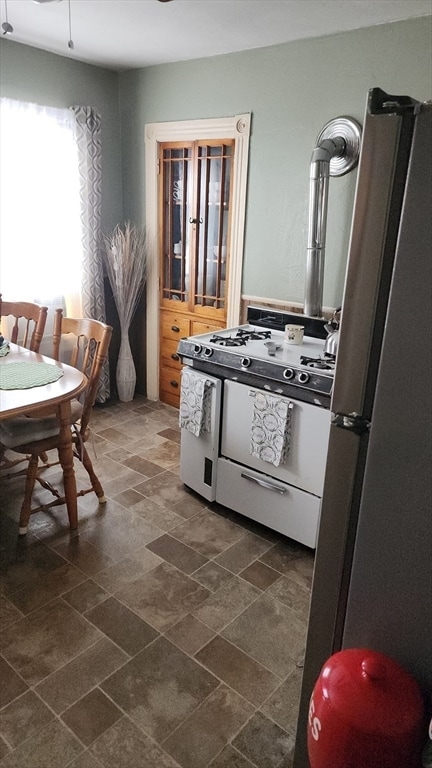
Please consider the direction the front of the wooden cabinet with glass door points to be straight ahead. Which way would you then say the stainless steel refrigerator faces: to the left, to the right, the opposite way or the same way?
to the right

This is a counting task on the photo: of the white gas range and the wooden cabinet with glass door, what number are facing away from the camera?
0

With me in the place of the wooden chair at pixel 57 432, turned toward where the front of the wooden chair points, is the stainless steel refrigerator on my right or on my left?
on my left

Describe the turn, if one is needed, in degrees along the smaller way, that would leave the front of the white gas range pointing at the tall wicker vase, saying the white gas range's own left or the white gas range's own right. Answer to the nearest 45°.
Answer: approximately 90° to the white gas range's own right

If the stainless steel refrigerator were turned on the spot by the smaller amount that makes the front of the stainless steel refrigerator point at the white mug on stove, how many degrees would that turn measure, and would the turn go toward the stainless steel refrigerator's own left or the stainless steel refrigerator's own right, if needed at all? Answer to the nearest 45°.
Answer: approximately 90° to the stainless steel refrigerator's own right

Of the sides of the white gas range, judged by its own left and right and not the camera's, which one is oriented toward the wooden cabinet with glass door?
right

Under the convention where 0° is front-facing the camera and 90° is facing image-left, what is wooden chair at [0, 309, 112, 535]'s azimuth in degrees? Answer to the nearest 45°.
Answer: approximately 45°

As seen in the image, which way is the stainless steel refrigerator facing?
to the viewer's left

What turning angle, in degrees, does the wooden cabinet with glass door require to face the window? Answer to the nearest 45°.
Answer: approximately 45° to its right

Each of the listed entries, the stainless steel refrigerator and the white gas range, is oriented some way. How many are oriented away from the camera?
0

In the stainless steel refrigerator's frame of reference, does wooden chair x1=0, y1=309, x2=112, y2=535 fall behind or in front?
in front
